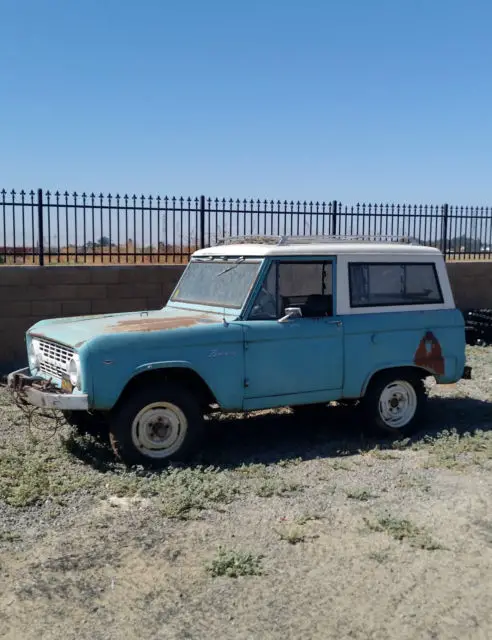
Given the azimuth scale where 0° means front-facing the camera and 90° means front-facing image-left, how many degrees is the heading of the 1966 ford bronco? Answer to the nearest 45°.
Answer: approximately 45°
